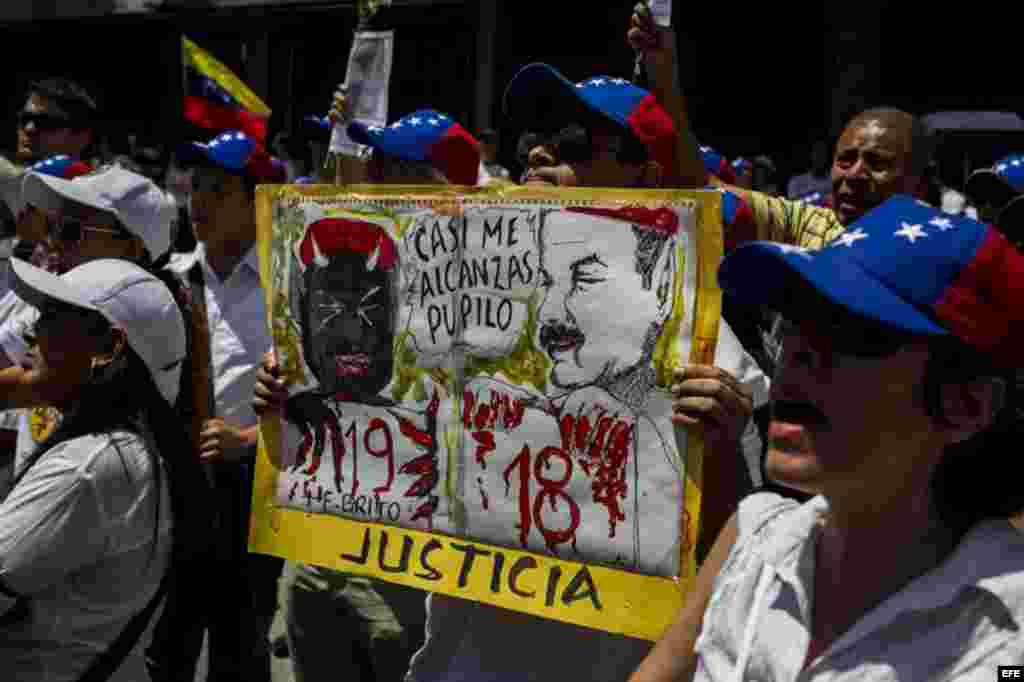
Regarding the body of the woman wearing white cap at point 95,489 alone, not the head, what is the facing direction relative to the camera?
to the viewer's left

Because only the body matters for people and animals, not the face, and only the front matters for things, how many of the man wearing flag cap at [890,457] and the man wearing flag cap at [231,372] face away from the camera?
0

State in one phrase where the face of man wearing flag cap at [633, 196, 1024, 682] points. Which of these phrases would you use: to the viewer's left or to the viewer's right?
to the viewer's left

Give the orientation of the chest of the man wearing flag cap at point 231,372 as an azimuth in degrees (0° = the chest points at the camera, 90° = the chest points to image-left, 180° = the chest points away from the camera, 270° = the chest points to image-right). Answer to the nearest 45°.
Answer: approximately 45°

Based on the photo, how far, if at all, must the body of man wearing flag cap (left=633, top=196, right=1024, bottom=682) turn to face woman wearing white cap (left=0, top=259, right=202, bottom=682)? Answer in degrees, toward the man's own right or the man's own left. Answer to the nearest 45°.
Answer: approximately 90° to the man's own right

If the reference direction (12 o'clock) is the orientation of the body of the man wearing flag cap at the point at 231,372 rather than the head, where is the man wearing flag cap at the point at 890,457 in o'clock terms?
the man wearing flag cap at the point at 890,457 is roughly at 10 o'clock from the man wearing flag cap at the point at 231,372.

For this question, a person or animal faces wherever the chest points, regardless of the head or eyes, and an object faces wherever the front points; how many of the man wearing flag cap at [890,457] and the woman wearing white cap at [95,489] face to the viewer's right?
0

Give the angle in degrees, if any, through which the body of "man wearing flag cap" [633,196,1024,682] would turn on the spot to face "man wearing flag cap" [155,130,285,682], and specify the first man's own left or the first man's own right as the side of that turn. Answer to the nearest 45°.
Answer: approximately 90° to the first man's own right

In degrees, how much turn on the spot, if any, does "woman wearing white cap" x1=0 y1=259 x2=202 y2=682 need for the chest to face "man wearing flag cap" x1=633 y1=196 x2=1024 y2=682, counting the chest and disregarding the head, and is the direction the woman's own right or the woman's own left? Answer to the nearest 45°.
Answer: approximately 135° to the woman's own left

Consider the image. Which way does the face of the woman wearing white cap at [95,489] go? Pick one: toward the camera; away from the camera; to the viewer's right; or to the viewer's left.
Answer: to the viewer's left

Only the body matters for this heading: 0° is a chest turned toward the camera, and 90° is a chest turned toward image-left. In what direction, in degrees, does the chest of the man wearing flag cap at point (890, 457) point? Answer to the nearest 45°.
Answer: approximately 45°
